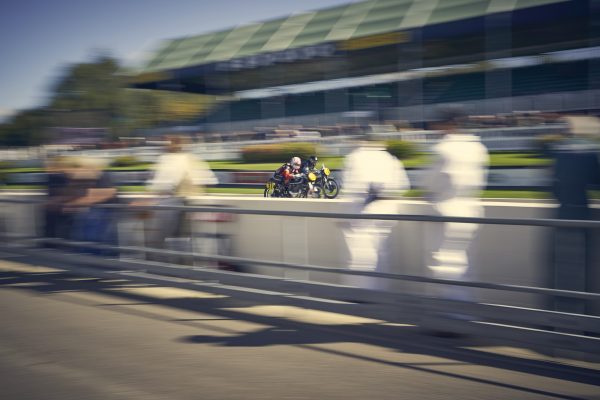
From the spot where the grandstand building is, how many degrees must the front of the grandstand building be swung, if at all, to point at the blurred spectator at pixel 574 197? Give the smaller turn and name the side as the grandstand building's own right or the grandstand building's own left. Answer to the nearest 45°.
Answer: approximately 45° to the grandstand building's own left

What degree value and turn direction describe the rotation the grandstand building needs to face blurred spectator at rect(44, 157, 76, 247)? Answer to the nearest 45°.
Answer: approximately 45° to its left

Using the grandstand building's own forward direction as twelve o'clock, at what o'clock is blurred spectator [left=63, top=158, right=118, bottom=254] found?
The blurred spectator is roughly at 11 o'clock from the grandstand building.

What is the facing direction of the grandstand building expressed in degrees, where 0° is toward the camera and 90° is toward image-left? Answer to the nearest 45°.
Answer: approximately 45°
